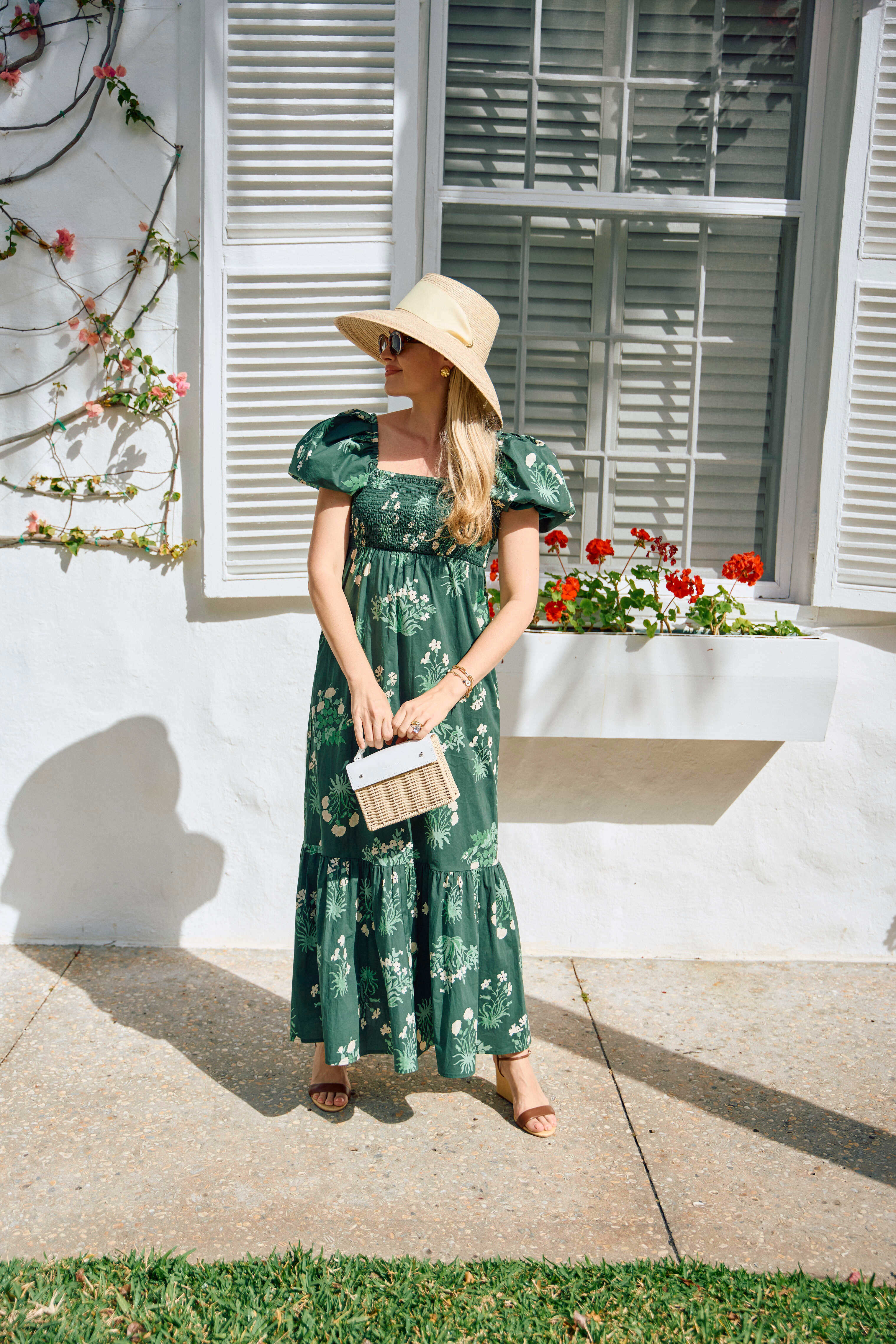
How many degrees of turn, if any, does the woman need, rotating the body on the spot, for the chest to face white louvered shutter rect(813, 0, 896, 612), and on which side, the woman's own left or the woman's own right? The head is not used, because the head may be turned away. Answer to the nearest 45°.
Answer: approximately 135° to the woman's own left

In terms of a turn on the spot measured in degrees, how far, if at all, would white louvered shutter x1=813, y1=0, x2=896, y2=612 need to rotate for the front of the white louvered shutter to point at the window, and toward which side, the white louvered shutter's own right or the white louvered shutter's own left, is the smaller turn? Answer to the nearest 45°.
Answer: approximately 90° to the white louvered shutter's own right

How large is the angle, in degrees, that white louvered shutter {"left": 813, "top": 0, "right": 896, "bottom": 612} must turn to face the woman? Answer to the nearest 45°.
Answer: approximately 45° to its right

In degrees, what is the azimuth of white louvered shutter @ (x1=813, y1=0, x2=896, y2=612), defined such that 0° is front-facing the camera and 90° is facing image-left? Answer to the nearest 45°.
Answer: approximately 0°

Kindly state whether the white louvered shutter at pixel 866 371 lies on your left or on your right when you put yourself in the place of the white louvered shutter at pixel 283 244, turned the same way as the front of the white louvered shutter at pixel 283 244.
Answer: on your left

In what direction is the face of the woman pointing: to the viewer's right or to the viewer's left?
to the viewer's left
